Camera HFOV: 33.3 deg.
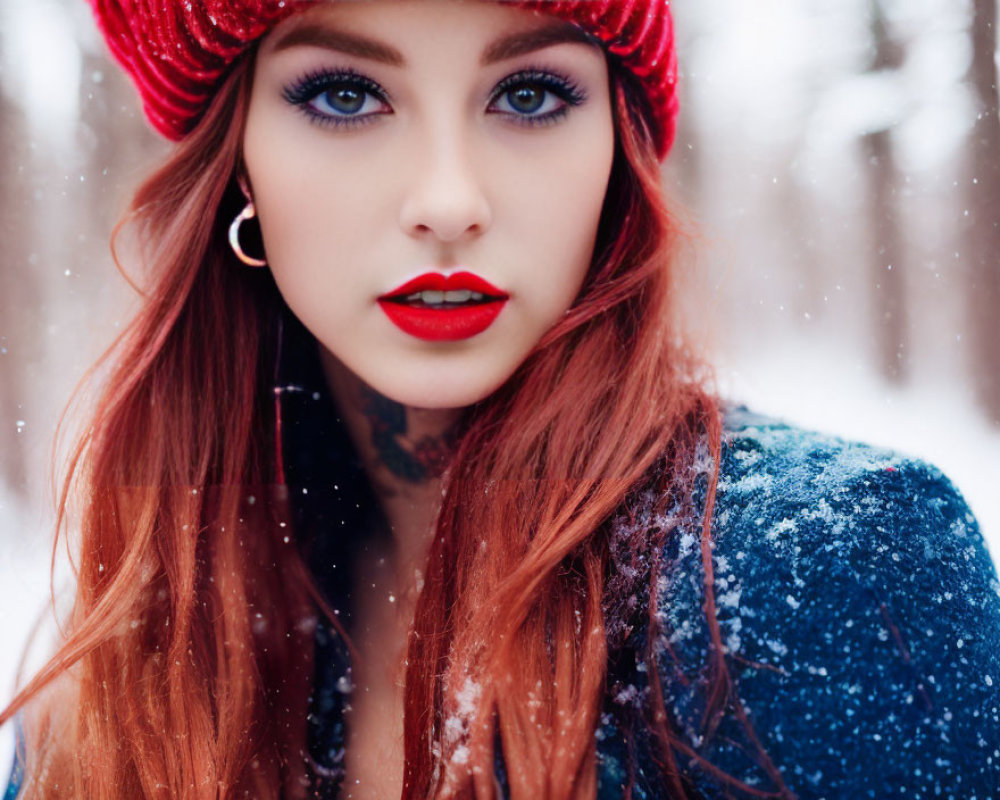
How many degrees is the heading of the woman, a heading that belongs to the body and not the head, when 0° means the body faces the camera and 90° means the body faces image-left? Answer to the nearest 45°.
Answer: approximately 0°

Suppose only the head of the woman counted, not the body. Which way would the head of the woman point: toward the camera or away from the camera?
toward the camera
